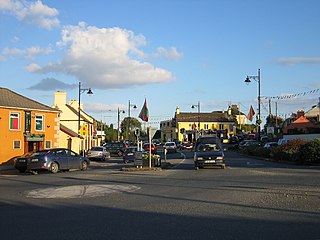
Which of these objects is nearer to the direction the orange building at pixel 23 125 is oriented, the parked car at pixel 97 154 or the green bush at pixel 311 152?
the green bush

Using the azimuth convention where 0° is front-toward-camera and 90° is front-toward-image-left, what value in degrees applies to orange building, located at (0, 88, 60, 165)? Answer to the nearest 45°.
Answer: approximately 315°

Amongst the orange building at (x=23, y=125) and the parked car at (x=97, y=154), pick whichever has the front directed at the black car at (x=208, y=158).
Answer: the orange building

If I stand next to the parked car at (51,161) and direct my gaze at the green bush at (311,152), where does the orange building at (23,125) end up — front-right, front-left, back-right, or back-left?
back-left

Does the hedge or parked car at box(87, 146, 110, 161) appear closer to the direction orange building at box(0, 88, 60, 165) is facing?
the hedge

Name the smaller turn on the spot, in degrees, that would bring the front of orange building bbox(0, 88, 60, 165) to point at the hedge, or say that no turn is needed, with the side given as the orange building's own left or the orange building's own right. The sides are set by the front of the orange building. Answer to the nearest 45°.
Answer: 0° — it already faces it

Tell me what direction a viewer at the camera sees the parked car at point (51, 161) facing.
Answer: facing away from the viewer and to the right of the viewer
